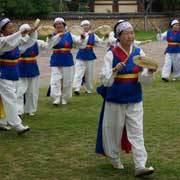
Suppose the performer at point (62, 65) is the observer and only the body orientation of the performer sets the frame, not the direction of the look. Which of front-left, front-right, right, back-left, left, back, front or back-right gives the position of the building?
back

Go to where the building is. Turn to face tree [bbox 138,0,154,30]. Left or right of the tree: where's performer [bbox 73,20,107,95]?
right

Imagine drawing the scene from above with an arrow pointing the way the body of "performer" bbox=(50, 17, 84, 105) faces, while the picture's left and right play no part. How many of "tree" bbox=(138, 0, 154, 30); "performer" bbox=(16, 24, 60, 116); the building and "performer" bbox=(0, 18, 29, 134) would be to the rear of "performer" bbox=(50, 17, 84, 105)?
2

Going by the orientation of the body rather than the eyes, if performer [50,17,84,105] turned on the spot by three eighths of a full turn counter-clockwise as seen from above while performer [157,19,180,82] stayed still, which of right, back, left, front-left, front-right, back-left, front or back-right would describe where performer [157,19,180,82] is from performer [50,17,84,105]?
front

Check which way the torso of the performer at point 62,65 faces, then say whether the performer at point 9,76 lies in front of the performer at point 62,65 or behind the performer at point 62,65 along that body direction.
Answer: in front

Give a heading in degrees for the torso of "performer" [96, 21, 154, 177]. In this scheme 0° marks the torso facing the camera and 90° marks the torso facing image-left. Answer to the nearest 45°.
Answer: approximately 315°

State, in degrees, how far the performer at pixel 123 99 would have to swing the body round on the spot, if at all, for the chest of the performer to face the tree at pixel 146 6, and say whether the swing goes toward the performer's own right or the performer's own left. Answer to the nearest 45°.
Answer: approximately 135° to the performer's own left

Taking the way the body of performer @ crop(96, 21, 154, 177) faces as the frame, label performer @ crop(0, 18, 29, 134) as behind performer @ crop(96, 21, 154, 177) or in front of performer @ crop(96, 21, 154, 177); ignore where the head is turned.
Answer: behind
